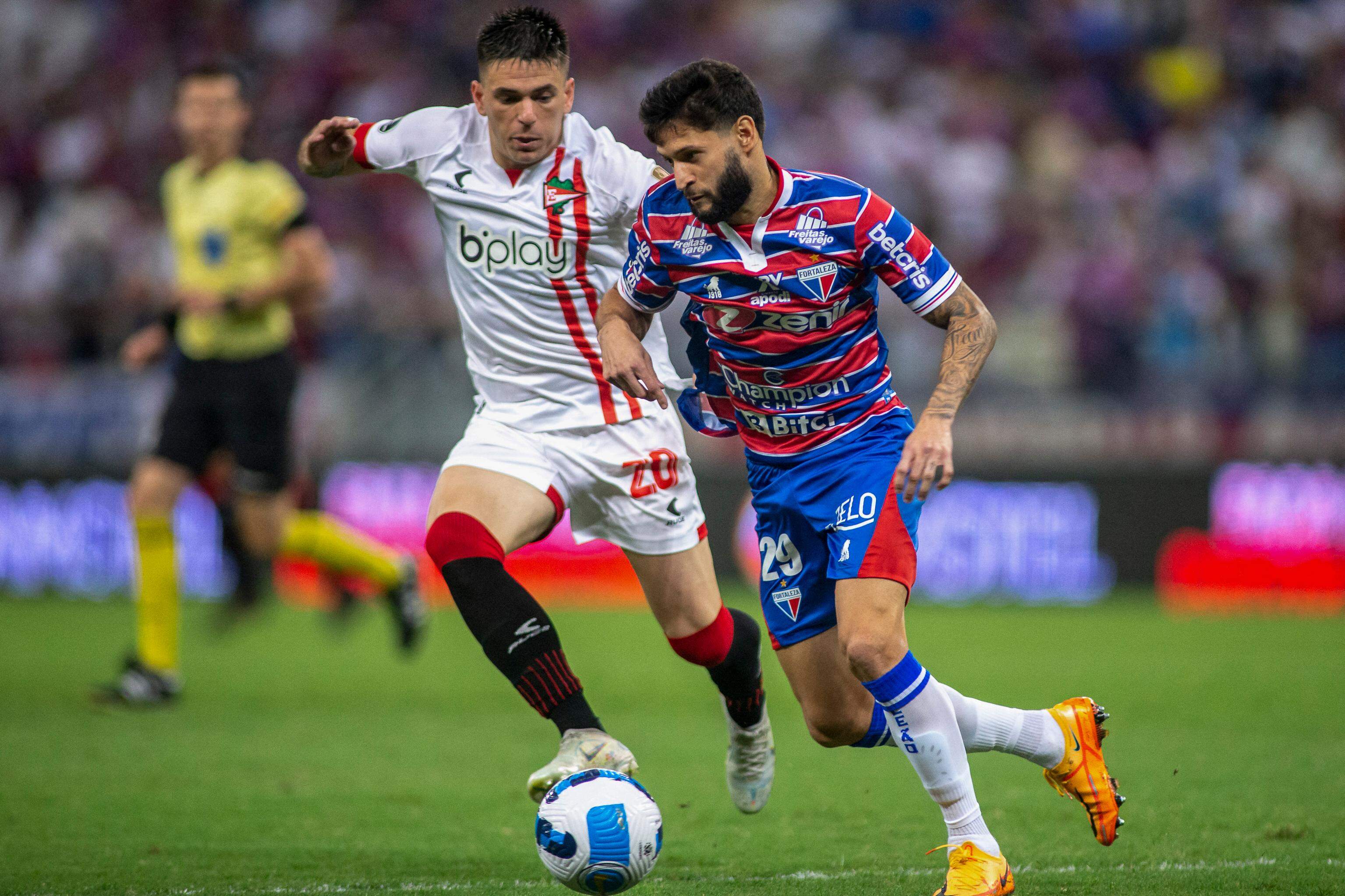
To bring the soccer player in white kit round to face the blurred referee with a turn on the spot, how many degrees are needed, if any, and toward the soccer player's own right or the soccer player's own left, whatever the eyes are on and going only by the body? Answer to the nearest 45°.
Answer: approximately 135° to the soccer player's own right

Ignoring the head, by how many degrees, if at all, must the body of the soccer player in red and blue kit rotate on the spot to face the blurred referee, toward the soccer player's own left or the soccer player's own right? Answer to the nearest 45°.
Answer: approximately 90° to the soccer player's own right

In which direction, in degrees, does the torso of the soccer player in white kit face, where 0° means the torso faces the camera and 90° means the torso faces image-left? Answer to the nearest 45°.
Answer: approximately 0°

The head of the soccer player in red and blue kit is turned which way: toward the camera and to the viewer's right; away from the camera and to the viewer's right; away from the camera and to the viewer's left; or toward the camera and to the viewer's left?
toward the camera and to the viewer's left

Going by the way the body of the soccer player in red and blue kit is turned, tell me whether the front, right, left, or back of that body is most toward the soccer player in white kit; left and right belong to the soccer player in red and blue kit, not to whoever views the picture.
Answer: right

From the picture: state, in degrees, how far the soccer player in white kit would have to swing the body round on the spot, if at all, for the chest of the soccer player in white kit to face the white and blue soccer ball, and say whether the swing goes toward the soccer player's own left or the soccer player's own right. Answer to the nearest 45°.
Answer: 0° — they already face it

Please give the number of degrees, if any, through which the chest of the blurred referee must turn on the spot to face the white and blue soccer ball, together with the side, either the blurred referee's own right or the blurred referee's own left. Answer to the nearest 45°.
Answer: approximately 45° to the blurred referee's own left

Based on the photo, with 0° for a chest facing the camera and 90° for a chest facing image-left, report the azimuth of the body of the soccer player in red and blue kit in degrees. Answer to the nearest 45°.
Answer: approximately 45°
